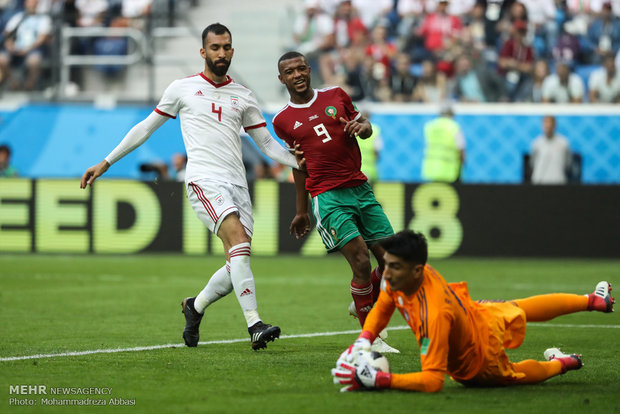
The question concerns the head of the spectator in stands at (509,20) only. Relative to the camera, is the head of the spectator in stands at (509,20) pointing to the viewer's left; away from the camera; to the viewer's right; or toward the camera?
toward the camera

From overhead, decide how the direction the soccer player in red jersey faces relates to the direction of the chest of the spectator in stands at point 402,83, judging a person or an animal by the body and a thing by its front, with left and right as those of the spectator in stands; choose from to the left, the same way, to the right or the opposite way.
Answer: the same way

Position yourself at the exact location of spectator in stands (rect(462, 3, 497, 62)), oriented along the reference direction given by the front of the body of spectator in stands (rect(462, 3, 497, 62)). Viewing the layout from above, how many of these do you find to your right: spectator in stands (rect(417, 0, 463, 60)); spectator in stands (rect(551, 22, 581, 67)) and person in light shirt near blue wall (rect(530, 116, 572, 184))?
1

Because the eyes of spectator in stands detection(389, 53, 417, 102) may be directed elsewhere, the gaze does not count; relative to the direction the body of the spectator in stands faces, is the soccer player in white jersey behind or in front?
in front

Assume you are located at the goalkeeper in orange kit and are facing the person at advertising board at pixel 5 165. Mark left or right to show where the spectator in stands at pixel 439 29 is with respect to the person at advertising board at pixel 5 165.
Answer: right

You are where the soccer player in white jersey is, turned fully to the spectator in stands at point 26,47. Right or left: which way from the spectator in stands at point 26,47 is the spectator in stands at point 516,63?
right

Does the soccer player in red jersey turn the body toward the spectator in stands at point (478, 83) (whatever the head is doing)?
no

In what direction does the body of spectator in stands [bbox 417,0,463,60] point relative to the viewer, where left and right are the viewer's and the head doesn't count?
facing the viewer

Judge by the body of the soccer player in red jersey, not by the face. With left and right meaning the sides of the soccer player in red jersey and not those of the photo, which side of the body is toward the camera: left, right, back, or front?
front

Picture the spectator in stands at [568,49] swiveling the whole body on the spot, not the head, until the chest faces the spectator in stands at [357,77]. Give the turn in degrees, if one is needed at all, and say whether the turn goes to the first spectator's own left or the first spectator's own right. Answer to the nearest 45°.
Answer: approximately 90° to the first spectator's own right

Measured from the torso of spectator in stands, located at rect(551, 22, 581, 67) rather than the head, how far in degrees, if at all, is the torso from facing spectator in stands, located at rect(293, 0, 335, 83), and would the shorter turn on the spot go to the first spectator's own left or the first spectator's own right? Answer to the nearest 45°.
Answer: approximately 90° to the first spectator's own right

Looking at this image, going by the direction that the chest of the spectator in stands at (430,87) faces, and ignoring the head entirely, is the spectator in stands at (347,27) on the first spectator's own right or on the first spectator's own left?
on the first spectator's own right

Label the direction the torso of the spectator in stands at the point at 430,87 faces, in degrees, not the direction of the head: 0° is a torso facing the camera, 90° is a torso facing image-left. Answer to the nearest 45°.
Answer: approximately 0°

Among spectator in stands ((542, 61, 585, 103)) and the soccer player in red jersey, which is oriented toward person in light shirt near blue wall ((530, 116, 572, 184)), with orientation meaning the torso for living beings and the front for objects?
spectator in stands ((542, 61, 585, 103))

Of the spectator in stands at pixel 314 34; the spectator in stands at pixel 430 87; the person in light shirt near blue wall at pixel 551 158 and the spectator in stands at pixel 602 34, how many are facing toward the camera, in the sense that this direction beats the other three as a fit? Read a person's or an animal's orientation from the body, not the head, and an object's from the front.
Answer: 4

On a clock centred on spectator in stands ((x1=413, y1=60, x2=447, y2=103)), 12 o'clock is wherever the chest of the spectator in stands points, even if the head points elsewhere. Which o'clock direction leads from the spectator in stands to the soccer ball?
The soccer ball is roughly at 12 o'clock from the spectator in stands.
